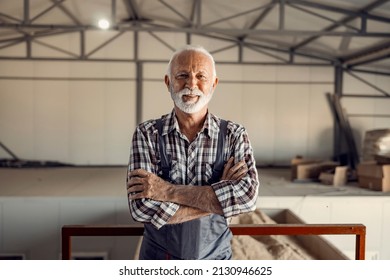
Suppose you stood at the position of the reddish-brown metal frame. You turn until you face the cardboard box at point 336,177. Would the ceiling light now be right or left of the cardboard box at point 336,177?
left

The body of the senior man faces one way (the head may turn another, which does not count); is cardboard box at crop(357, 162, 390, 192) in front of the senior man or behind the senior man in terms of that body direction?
behind

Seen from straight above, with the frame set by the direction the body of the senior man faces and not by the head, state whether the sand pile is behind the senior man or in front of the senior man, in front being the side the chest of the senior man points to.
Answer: behind

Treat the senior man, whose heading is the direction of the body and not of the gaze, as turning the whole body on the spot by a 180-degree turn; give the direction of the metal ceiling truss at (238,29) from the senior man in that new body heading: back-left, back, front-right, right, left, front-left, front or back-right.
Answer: front

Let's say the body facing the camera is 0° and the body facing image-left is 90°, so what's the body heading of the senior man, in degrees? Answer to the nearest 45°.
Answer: approximately 0°

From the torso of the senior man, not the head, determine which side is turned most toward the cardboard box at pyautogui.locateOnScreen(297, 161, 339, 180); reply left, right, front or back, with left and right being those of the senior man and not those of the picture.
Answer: back
